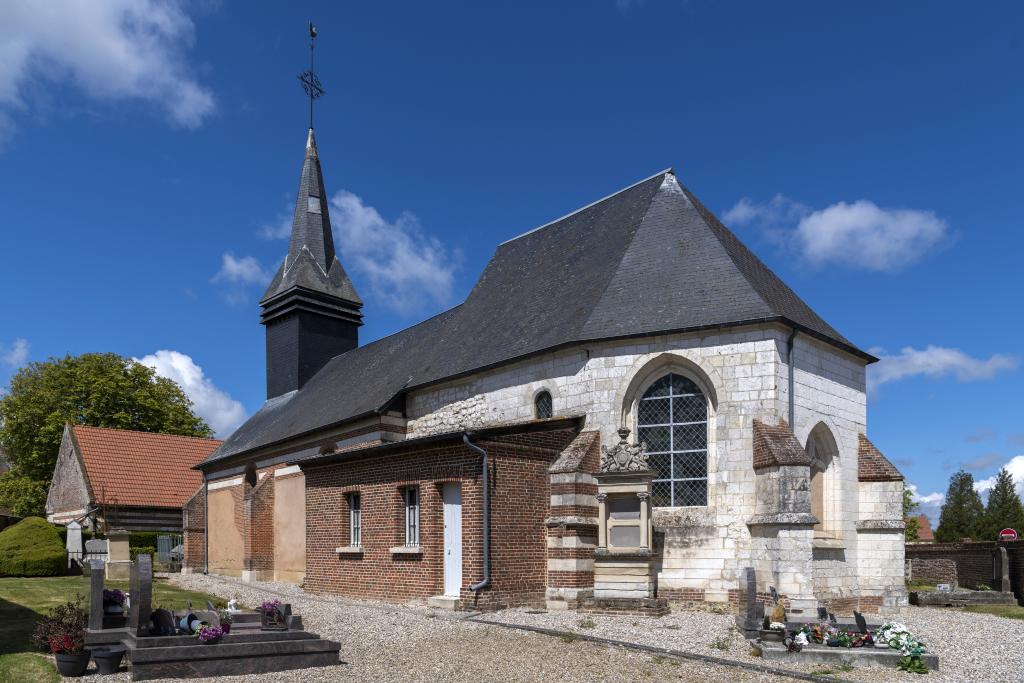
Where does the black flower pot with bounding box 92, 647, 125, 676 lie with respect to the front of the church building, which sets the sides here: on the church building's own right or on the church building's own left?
on the church building's own left

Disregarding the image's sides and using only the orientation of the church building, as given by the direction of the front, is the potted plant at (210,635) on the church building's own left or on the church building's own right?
on the church building's own left

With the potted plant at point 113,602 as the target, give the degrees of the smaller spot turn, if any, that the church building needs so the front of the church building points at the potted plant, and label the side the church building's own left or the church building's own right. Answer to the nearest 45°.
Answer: approximately 90° to the church building's own left

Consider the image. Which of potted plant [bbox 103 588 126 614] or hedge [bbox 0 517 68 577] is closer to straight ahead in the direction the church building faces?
the hedge

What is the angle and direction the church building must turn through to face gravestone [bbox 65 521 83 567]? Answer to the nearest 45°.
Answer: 0° — it already faces it

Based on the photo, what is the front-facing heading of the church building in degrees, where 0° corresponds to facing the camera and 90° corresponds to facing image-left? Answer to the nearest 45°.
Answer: approximately 135°

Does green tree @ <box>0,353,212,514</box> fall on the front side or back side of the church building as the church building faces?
on the front side

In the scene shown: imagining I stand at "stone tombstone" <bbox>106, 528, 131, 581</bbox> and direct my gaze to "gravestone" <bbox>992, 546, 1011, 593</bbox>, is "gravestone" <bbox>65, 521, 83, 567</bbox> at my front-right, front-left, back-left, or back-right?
back-left
